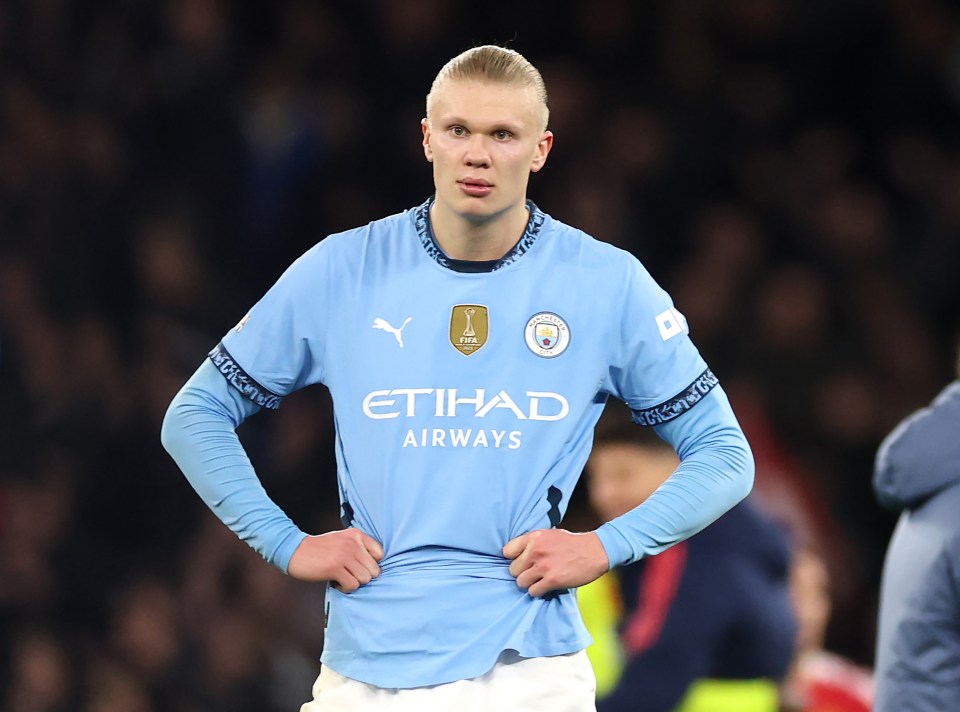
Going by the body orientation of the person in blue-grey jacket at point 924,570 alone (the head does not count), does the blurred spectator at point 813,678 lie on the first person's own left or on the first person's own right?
on the first person's own left

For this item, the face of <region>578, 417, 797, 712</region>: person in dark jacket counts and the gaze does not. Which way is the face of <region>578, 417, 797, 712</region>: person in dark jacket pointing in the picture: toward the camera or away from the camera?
toward the camera
